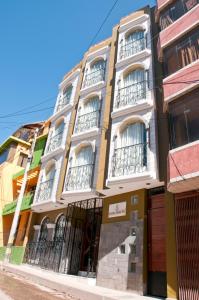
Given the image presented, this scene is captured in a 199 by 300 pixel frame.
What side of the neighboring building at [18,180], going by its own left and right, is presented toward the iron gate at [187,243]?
left

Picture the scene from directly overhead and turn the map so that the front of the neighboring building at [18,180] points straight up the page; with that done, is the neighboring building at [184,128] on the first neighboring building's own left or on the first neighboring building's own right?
on the first neighboring building's own left

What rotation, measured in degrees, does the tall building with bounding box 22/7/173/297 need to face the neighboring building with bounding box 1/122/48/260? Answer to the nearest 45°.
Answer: approximately 90° to its right

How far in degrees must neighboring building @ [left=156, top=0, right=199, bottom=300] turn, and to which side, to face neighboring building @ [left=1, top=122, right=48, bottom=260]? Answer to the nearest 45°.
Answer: approximately 90° to its right

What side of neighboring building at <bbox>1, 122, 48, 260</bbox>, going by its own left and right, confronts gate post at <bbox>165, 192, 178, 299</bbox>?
left

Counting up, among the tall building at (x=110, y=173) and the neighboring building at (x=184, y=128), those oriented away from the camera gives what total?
0

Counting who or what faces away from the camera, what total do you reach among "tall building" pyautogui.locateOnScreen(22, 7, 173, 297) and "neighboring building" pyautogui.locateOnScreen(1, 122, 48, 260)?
0

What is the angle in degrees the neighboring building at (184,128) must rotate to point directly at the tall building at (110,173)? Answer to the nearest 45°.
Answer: approximately 90° to its right

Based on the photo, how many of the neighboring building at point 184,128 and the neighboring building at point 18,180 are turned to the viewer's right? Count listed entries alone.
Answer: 0

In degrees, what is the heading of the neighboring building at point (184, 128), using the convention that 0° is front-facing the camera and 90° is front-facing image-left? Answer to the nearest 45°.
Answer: approximately 45°
